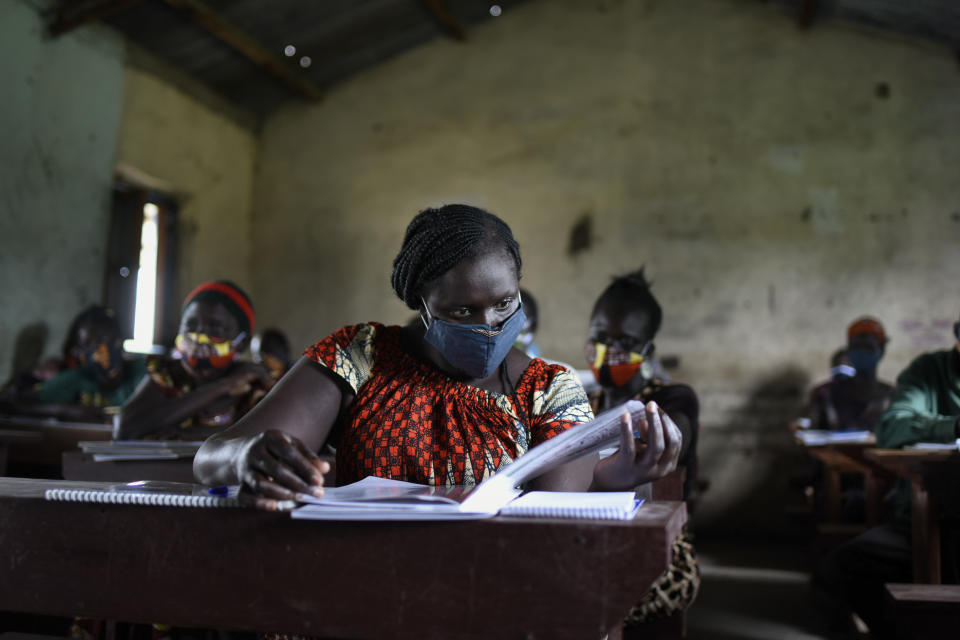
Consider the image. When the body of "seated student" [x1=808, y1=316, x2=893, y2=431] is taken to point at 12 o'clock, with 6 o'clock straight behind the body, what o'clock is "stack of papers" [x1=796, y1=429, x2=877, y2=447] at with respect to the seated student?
The stack of papers is roughly at 12 o'clock from the seated student.

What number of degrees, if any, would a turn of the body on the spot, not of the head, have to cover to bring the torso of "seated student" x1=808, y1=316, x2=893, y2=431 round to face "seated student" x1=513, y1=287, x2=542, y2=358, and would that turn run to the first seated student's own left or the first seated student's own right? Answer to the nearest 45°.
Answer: approximately 45° to the first seated student's own right

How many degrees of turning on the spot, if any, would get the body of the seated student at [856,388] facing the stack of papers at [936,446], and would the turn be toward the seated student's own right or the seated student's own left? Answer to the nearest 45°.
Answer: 0° — they already face it

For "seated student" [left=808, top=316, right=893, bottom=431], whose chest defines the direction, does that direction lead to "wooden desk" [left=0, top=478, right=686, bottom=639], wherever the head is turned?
yes

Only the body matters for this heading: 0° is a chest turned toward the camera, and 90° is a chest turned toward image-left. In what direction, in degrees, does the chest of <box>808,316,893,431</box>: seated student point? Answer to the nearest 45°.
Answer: approximately 0°
